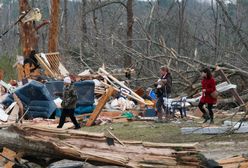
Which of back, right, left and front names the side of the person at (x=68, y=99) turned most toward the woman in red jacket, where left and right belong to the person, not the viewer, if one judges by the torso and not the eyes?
back

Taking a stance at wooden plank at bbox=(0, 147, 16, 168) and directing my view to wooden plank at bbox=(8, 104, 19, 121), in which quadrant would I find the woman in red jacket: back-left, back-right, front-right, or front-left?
front-right

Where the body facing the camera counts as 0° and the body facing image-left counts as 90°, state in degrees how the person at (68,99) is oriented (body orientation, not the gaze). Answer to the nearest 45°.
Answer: approximately 90°

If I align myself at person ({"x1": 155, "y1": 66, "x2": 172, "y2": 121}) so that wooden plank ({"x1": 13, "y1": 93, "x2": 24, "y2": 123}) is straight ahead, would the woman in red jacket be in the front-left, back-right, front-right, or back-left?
back-left

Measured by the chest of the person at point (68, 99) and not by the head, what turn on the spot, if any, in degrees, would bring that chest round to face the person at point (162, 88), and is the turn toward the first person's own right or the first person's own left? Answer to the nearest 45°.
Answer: approximately 180°

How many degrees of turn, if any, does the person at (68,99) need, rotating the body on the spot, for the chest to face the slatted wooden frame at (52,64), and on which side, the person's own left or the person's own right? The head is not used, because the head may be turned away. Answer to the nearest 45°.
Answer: approximately 90° to the person's own right
